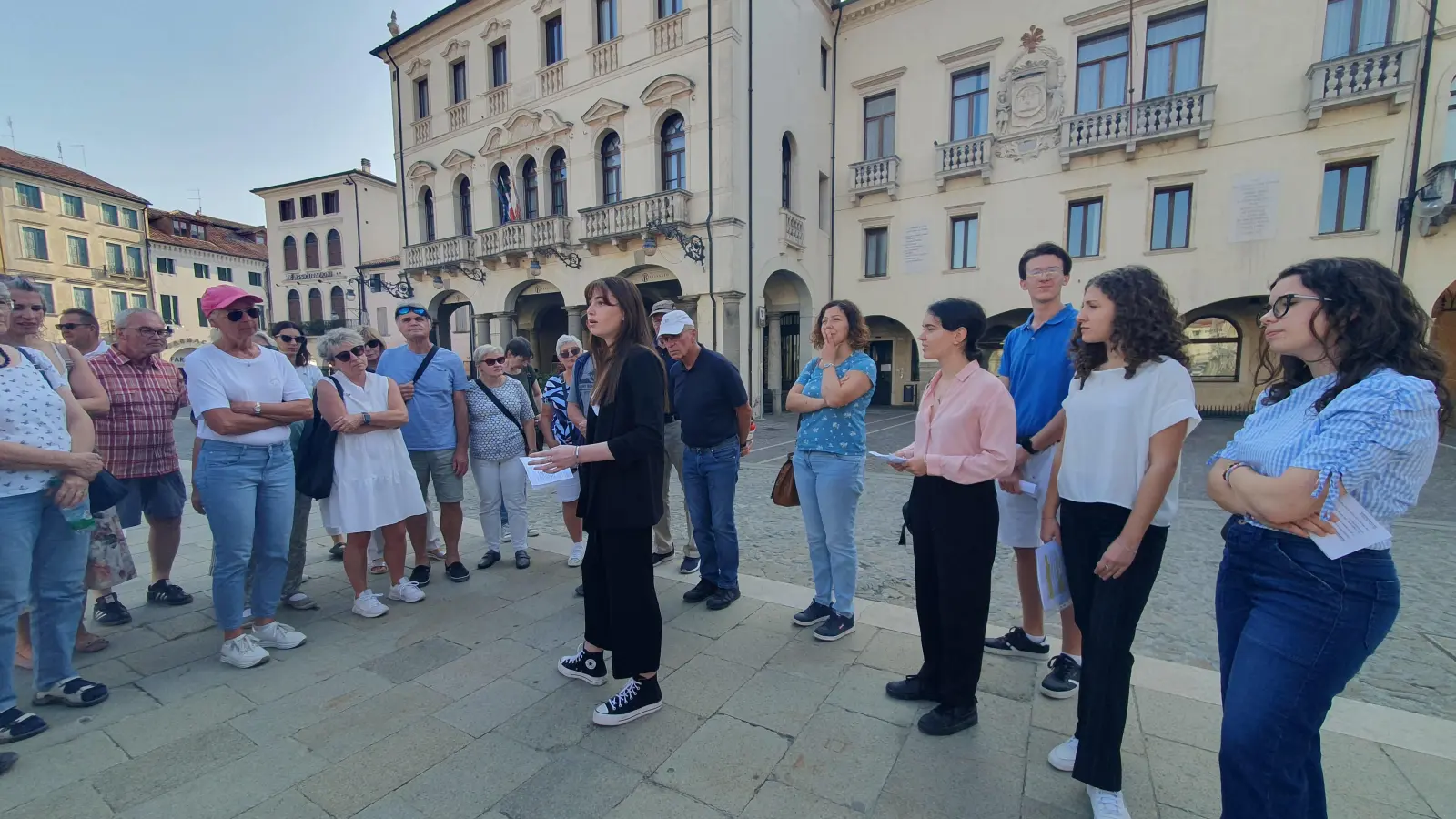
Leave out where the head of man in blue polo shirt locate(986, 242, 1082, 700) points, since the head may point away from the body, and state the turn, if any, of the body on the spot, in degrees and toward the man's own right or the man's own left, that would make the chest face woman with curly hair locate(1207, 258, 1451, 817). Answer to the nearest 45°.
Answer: approximately 90° to the man's own left

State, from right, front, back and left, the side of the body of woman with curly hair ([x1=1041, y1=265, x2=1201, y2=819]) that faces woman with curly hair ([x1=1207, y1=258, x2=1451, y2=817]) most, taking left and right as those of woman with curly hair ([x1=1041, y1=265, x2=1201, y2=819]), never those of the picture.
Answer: left

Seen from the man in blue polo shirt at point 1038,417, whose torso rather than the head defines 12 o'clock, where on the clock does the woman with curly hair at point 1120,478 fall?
The woman with curly hair is roughly at 10 o'clock from the man in blue polo shirt.

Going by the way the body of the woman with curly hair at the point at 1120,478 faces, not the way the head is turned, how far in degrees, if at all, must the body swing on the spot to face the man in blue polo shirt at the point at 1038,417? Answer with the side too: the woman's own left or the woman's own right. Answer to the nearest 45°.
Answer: approximately 90° to the woman's own right

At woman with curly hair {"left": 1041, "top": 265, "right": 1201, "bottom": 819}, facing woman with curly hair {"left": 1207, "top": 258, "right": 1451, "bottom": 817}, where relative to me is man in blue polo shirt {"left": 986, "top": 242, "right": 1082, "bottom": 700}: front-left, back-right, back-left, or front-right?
back-left

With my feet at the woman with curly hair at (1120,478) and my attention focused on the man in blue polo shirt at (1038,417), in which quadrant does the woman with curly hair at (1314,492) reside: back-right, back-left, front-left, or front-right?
back-right

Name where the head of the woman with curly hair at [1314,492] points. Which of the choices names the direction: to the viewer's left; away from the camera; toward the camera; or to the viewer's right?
to the viewer's left
